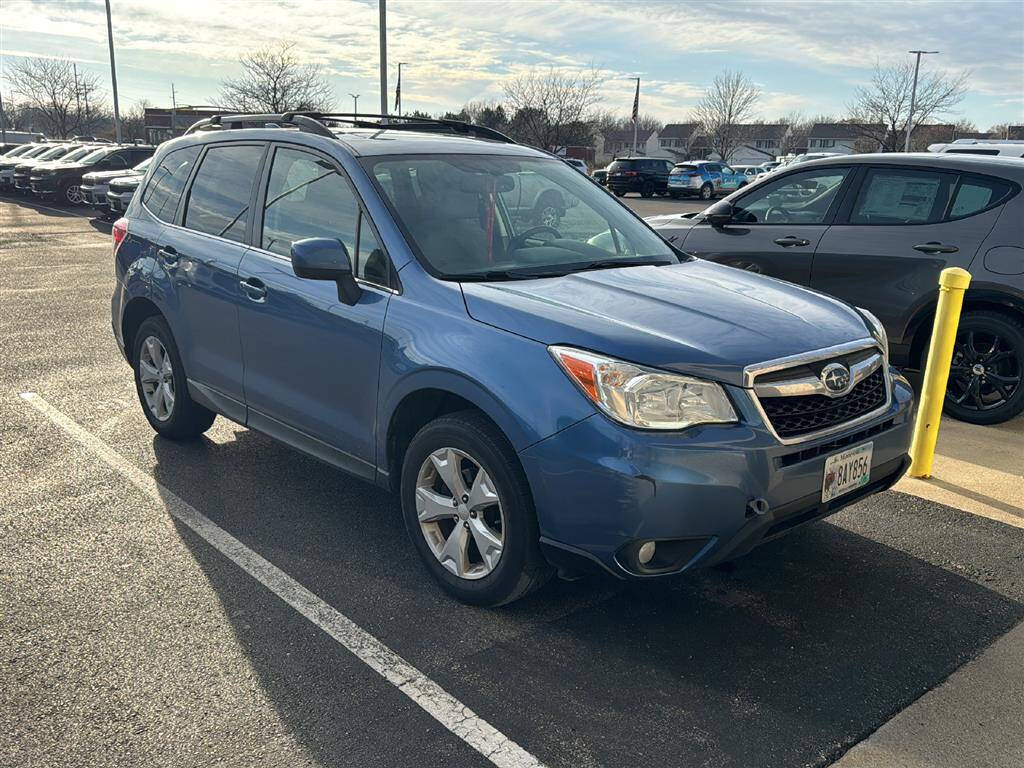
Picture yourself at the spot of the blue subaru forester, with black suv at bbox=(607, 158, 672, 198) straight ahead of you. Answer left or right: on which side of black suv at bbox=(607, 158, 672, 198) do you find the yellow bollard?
right

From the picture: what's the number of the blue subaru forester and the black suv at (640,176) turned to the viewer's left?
0

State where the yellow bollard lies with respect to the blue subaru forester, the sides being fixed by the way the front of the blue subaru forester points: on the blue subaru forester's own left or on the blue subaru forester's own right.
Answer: on the blue subaru forester's own left

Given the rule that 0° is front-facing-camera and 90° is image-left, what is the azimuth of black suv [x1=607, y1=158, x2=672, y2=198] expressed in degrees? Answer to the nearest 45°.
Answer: approximately 225°

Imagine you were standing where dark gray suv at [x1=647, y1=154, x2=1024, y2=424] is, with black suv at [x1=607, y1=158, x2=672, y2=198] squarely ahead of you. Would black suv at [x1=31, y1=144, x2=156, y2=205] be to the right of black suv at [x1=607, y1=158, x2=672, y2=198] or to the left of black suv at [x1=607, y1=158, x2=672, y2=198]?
left

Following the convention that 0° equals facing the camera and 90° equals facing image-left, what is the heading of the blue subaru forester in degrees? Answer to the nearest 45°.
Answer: approximately 315°

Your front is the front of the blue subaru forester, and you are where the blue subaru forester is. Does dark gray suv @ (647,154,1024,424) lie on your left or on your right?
on your left

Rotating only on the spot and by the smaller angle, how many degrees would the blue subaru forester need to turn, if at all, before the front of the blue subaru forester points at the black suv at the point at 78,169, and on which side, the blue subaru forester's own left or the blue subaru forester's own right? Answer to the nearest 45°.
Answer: approximately 180°

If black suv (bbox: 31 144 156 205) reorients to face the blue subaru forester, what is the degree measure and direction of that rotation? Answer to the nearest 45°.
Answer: approximately 45° to its left

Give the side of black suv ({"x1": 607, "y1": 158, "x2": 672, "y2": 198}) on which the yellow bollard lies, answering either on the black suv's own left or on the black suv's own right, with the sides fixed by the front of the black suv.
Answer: on the black suv's own right

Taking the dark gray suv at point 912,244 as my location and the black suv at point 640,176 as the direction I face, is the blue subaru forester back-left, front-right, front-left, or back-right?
back-left

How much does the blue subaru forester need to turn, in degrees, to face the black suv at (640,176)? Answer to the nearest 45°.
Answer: approximately 135° to its left

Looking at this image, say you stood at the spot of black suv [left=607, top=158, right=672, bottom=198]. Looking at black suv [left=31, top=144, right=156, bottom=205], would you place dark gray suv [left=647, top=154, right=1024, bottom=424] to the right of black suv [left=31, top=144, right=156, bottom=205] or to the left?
left
